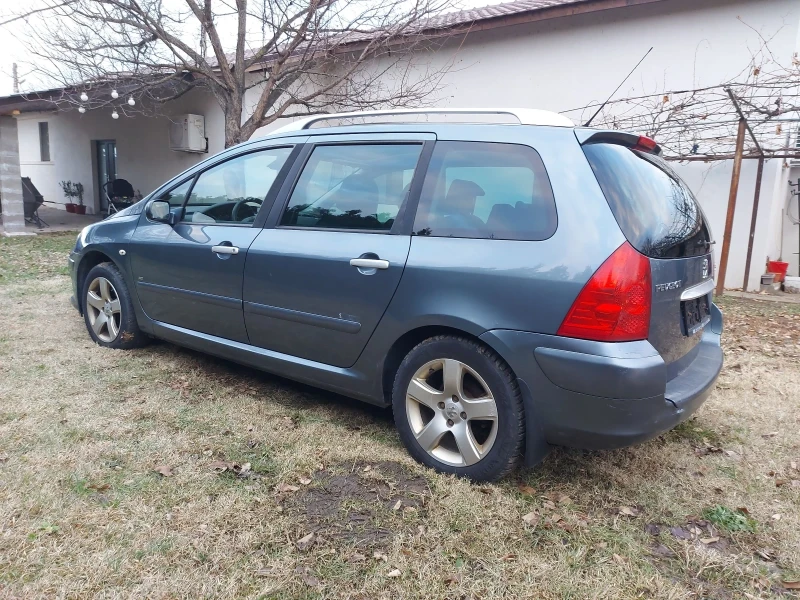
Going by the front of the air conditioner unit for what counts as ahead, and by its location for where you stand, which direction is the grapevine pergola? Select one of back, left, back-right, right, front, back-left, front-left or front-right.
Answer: left

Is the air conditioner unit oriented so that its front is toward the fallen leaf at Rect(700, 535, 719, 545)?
no

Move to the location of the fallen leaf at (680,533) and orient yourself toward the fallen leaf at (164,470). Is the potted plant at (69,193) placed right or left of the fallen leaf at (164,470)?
right

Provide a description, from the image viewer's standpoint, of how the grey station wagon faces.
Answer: facing away from the viewer and to the left of the viewer

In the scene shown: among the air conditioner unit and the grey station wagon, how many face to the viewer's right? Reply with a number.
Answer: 0

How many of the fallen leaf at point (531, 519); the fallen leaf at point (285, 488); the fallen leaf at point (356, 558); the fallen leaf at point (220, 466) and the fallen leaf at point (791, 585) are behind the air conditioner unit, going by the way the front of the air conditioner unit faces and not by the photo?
0

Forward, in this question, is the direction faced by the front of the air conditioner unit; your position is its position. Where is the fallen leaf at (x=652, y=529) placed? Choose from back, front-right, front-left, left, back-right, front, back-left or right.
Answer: front-left

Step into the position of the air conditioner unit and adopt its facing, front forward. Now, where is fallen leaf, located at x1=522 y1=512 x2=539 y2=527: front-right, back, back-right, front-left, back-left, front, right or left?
front-left

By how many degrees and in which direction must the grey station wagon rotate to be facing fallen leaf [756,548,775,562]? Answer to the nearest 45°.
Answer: approximately 180°

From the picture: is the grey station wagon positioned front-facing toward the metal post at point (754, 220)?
no

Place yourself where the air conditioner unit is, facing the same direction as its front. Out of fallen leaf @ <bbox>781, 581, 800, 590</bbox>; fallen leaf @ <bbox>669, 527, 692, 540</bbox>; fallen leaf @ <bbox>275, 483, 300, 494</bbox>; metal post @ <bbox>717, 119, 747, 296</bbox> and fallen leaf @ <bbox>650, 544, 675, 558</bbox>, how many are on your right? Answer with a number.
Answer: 0

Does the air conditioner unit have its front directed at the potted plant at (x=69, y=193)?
no

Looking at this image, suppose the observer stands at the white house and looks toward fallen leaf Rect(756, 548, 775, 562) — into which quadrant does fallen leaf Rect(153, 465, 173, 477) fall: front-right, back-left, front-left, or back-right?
front-right

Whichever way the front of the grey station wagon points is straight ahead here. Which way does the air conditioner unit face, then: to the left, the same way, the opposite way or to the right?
to the left

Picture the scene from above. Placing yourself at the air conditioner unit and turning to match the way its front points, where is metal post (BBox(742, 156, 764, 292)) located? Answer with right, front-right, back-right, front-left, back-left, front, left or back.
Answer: left

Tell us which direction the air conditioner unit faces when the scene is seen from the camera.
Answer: facing the viewer and to the left of the viewer

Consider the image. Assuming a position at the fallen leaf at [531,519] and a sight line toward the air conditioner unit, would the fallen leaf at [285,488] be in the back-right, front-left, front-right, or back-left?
front-left

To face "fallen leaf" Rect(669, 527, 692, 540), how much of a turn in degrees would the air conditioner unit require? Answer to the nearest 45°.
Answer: approximately 45° to its left

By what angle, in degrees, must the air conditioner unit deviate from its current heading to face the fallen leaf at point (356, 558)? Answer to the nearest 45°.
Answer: approximately 45° to its left

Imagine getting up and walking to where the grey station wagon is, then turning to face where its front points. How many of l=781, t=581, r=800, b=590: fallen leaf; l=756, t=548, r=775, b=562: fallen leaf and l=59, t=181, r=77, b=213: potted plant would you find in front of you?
1
